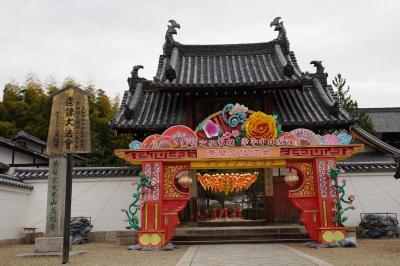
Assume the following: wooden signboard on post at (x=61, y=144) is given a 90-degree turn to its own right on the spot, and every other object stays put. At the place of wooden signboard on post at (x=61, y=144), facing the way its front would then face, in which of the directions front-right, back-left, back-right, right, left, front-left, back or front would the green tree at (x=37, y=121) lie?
right

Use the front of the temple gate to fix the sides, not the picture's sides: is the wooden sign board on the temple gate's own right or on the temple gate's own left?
on the temple gate's own right

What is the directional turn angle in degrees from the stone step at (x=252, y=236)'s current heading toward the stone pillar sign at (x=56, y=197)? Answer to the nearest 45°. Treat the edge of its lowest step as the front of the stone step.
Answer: approximately 45° to its right

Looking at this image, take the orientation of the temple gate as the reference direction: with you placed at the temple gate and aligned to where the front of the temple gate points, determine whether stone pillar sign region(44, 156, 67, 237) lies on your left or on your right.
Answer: on your right

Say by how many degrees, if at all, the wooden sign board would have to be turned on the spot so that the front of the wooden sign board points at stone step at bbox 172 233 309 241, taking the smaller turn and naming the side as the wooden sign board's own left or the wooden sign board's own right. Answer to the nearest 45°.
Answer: approximately 90° to the wooden sign board's own left

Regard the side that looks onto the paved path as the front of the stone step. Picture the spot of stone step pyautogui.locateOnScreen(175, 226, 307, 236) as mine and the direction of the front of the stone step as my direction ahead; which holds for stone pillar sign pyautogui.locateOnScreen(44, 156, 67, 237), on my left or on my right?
on my right

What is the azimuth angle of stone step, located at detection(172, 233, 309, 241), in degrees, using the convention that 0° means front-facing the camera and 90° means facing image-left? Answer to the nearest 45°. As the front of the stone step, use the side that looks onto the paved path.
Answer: approximately 0°

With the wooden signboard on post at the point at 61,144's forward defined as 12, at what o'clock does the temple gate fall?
The temple gate is roughly at 9 o'clock from the wooden signboard on post.

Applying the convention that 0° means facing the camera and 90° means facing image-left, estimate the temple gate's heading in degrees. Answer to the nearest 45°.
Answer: approximately 0°
